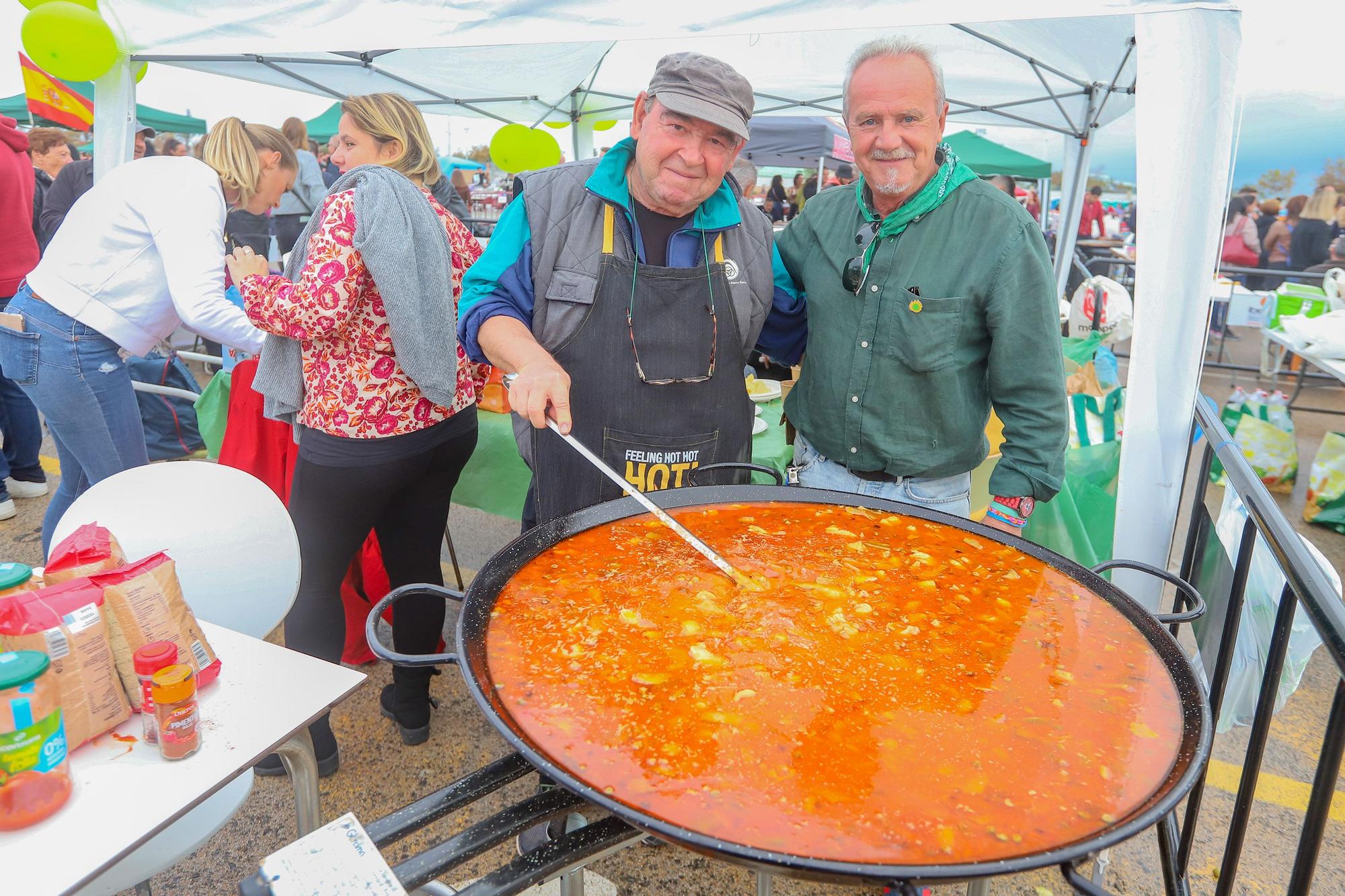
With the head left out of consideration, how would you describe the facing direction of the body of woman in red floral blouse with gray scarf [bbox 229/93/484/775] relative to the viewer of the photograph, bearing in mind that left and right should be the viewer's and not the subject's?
facing away from the viewer and to the left of the viewer

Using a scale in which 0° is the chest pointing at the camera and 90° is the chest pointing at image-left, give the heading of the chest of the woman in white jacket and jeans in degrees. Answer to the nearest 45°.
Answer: approximately 270°

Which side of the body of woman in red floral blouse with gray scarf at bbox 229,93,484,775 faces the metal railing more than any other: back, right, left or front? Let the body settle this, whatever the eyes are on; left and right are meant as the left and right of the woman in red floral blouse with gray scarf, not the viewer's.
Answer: back

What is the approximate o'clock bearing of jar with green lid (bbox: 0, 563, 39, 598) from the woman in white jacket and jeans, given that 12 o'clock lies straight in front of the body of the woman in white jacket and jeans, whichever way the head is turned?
The jar with green lid is roughly at 3 o'clock from the woman in white jacket and jeans.

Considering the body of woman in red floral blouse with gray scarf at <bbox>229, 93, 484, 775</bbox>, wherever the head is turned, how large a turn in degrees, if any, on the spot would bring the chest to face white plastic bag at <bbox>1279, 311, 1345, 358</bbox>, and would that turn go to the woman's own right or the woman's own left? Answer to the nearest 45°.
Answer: approximately 135° to the woman's own right

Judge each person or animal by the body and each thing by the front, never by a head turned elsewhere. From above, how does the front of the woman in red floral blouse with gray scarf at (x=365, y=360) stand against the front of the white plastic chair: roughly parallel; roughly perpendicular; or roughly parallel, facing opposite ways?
roughly perpendicular

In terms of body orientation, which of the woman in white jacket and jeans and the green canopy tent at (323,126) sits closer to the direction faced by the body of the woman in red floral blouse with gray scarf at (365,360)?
the woman in white jacket and jeans

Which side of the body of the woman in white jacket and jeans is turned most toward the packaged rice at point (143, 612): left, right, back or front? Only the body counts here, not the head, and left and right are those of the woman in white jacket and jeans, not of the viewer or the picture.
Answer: right

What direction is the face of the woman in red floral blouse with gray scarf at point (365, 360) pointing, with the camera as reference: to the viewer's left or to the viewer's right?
to the viewer's left

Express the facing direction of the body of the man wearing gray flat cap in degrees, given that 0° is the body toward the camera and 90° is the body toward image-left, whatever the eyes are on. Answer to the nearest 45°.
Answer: approximately 0°

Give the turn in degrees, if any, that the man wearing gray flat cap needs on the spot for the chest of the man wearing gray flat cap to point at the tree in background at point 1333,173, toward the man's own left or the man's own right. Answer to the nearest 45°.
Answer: approximately 135° to the man's own left

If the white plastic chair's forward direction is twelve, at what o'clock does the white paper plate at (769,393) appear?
The white paper plate is roughly at 7 o'clock from the white plastic chair.
